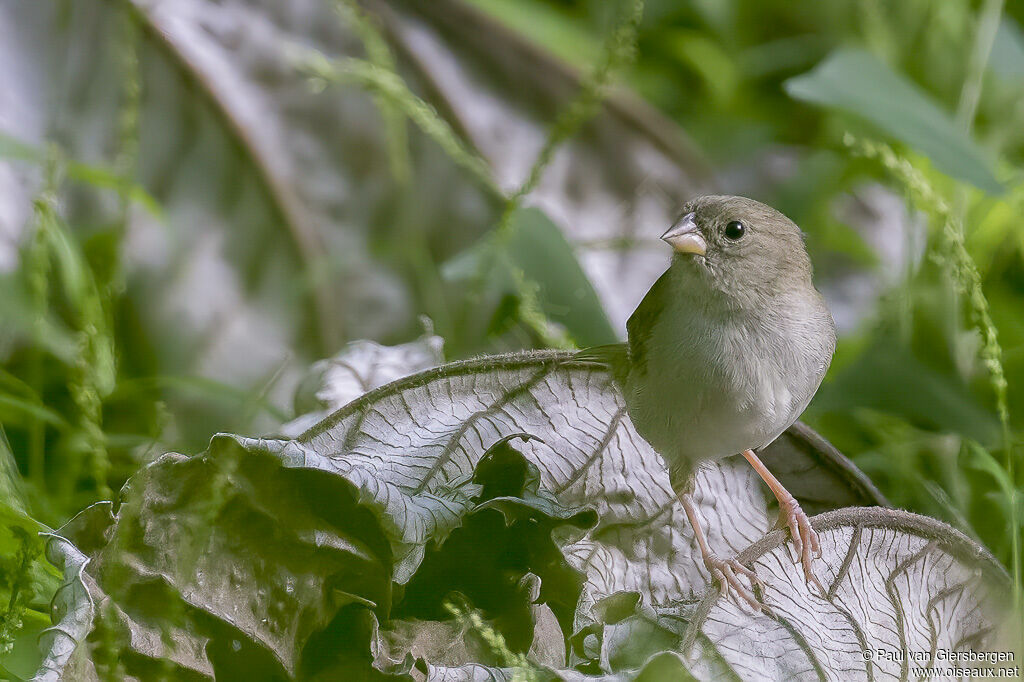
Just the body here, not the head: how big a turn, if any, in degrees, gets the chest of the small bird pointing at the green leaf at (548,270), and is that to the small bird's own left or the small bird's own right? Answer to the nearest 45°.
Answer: approximately 180°

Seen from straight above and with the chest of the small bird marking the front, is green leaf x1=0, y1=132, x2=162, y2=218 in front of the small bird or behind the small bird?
behind

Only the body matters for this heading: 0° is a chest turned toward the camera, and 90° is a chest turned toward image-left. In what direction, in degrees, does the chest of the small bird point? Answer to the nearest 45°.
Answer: approximately 315°

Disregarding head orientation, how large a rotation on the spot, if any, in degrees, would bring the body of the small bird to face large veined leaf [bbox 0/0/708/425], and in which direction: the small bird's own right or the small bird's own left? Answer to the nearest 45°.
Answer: approximately 180°
